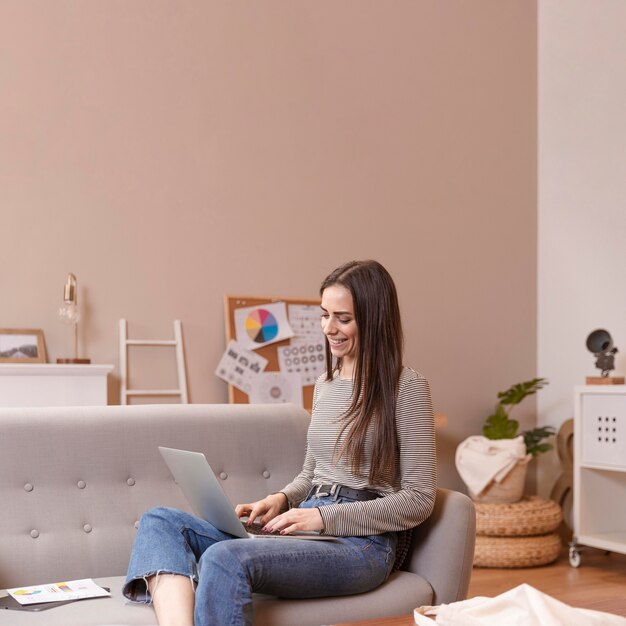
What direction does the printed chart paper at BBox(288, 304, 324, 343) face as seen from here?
toward the camera

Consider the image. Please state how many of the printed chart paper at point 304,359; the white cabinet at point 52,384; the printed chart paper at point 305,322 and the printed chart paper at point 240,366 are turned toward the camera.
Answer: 4

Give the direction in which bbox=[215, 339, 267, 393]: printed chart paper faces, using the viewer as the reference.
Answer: facing the viewer

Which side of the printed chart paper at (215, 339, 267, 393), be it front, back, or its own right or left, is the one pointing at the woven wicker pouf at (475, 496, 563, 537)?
left

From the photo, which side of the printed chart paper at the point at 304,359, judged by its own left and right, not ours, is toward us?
front

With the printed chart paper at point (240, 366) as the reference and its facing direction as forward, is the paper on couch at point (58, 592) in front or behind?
in front

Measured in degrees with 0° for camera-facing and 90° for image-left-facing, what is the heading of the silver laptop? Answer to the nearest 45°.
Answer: approximately 225°

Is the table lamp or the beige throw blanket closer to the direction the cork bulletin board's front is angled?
the beige throw blanket

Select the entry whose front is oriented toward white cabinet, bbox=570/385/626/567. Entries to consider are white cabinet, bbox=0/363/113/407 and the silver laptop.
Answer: the silver laptop

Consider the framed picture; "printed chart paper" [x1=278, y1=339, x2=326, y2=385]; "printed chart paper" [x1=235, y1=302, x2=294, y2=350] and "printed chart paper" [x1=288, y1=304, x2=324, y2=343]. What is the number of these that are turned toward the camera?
4

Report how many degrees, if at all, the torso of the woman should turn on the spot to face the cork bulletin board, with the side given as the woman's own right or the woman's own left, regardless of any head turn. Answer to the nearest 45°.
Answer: approximately 135° to the woman's own right

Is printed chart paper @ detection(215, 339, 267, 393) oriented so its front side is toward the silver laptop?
yes

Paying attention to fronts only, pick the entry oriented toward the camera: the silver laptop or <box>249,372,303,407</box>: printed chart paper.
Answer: the printed chart paper

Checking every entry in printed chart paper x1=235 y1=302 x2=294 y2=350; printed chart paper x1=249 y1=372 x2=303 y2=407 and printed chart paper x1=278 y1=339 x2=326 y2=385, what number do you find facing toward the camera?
3

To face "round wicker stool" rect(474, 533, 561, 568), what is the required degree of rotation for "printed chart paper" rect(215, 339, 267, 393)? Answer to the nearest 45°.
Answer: approximately 90° to its left

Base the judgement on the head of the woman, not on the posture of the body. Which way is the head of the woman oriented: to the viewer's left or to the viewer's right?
to the viewer's left

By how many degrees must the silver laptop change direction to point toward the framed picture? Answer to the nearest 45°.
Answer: approximately 90° to its left
